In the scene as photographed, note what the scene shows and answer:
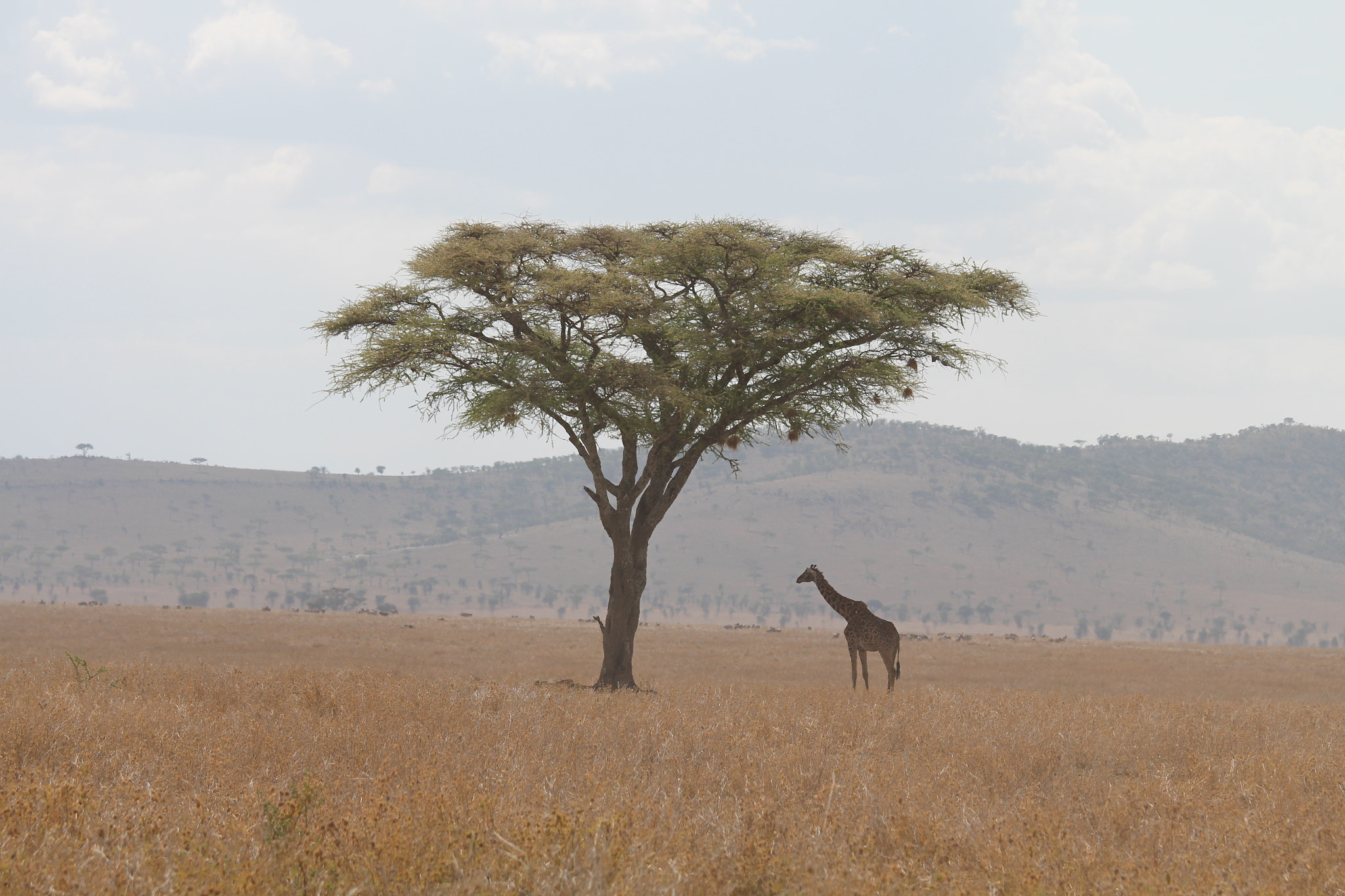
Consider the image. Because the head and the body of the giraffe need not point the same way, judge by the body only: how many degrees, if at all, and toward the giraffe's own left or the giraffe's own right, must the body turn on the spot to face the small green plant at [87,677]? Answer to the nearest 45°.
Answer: approximately 45° to the giraffe's own left

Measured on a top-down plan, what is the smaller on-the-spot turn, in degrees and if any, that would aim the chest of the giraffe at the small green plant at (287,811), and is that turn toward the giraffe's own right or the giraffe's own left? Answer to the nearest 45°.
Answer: approximately 90° to the giraffe's own left

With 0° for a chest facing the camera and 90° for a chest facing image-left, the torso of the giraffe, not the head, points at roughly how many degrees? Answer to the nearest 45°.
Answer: approximately 90°
